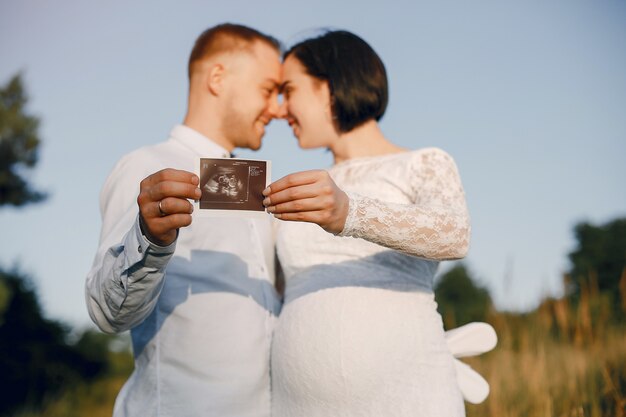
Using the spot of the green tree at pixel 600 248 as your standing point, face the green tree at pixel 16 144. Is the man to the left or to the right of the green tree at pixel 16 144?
left

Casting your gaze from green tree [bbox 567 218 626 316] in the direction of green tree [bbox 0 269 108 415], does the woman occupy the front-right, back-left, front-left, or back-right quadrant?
front-left

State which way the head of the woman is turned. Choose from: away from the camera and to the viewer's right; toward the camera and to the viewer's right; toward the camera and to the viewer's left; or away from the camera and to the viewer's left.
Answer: toward the camera and to the viewer's left

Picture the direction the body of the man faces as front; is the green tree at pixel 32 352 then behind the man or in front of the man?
behind

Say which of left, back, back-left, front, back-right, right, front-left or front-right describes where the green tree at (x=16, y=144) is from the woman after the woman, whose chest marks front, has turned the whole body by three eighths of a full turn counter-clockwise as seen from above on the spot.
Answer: back-left

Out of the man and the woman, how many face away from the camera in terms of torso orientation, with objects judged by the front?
0

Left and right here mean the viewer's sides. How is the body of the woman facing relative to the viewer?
facing the viewer and to the left of the viewer

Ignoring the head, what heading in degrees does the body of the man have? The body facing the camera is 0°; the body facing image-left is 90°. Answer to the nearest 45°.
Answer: approximately 315°

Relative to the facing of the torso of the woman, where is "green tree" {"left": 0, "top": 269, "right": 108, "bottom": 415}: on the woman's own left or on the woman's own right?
on the woman's own right

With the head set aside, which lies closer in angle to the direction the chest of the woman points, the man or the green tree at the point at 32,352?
the man
